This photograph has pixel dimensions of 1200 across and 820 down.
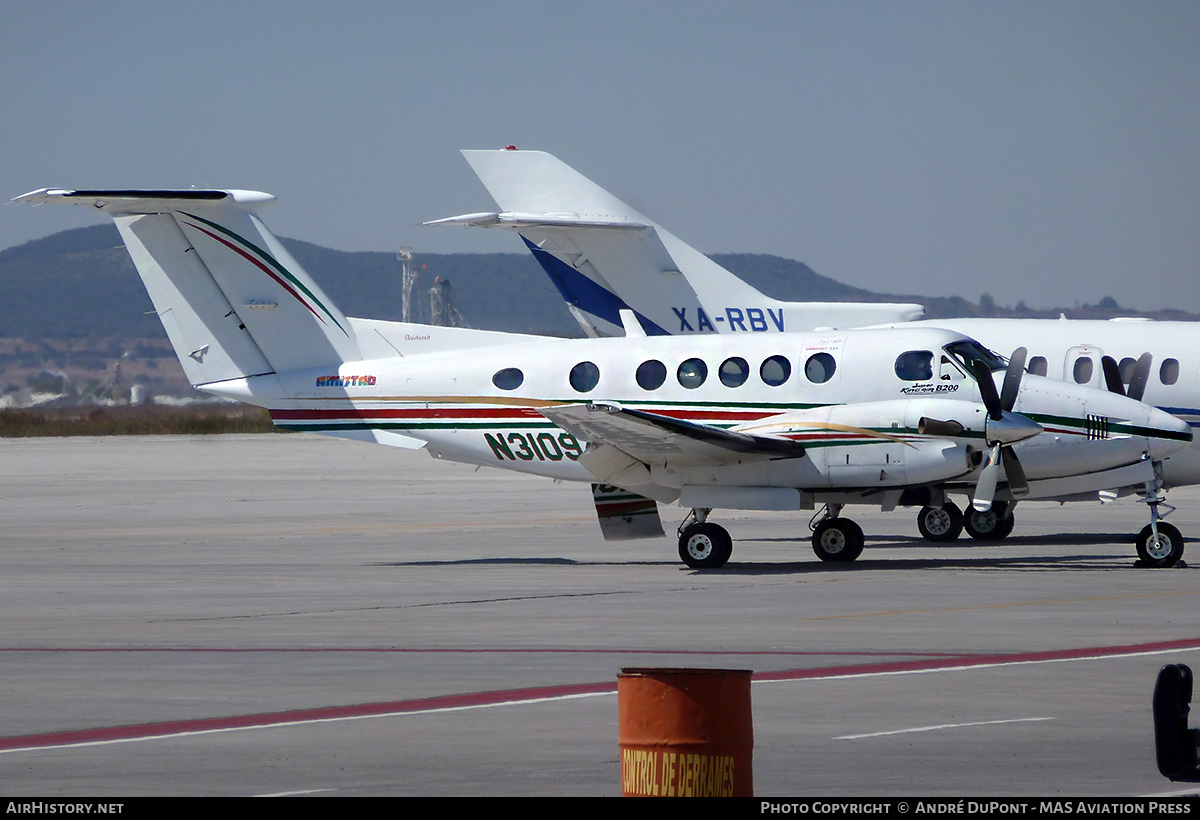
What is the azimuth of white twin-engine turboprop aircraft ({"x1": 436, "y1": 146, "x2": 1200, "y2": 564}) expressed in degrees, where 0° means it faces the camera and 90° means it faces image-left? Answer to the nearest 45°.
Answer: approximately 270°

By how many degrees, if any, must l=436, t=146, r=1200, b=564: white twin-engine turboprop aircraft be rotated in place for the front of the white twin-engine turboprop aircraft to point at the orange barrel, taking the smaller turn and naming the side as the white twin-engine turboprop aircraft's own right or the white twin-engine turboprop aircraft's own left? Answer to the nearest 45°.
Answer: approximately 90° to the white twin-engine turboprop aircraft's own right

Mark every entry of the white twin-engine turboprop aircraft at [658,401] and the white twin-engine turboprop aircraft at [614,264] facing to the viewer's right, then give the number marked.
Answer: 2

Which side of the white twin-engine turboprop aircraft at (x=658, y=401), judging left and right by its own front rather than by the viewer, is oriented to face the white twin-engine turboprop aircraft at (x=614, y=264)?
left

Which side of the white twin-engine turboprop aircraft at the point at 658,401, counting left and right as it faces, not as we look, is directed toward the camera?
right
